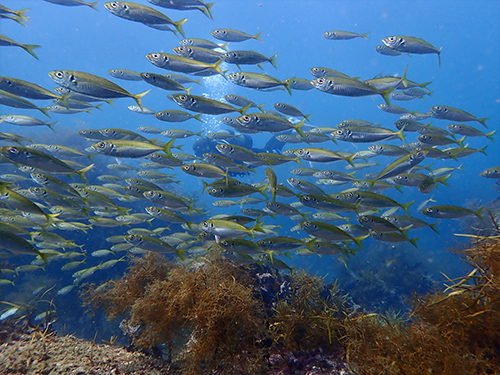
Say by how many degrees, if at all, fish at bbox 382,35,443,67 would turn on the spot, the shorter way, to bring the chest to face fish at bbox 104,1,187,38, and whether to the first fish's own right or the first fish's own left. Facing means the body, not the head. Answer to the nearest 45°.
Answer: approximately 45° to the first fish's own left

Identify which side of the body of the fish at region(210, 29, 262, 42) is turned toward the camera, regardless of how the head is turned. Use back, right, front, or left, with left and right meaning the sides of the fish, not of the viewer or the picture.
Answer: left

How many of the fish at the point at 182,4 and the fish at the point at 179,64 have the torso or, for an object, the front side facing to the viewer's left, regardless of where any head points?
2

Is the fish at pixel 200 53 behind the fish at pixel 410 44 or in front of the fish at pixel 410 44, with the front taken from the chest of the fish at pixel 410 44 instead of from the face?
in front

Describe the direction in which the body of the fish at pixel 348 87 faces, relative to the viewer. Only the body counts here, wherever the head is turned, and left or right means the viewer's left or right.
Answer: facing to the left of the viewer

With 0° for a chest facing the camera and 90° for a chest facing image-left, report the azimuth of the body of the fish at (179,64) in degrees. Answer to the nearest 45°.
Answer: approximately 90°

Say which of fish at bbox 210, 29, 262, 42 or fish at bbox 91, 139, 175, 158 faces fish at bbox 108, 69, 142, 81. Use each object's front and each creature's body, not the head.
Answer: fish at bbox 210, 29, 262, 42

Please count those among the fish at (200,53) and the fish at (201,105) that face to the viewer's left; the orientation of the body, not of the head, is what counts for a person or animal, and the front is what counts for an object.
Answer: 2

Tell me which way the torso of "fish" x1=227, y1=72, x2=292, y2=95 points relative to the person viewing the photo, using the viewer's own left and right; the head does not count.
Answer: facing to the left of the viewer

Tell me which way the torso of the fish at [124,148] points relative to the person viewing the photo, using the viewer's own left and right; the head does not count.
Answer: facing to the left of the viewer

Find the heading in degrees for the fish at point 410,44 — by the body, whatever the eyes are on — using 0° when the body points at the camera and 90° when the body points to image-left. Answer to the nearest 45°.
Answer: approximately 90°

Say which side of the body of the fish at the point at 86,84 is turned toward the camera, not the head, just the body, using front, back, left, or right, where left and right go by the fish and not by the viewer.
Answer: left

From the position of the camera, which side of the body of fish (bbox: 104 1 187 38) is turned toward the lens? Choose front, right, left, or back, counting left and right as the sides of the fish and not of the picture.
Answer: left
